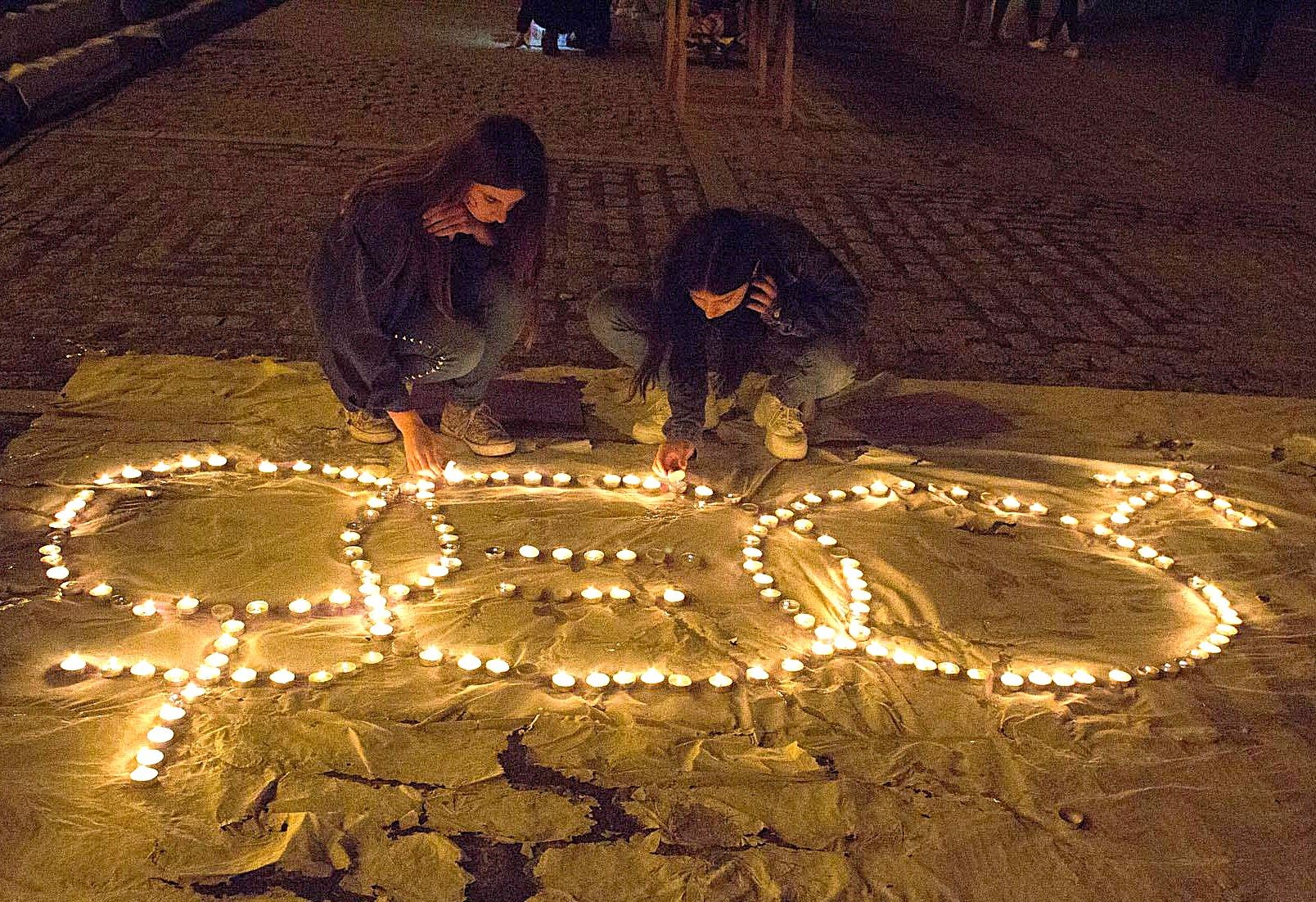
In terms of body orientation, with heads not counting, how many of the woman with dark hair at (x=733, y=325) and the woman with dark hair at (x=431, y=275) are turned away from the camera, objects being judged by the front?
0

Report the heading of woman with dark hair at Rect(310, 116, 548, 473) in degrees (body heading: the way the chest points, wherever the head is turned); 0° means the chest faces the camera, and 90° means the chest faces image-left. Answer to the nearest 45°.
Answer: approximately 315°

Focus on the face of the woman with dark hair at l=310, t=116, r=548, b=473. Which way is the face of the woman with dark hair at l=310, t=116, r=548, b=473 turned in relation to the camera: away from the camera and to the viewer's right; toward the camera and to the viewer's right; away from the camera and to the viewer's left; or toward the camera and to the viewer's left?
toward the camera and to the viewer's right

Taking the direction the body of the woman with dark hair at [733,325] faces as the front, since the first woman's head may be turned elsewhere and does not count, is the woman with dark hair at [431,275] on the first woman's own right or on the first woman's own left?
on the first woman's own right

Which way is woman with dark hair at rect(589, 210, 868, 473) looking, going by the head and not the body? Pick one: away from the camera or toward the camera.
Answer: toward the camera

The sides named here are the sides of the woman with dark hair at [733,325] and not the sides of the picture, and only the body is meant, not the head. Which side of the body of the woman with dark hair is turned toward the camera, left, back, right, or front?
front

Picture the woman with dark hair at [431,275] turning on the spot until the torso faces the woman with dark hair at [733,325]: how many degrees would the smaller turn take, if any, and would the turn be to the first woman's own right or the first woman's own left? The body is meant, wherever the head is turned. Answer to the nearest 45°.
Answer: approximately 45° to the first woman's own left

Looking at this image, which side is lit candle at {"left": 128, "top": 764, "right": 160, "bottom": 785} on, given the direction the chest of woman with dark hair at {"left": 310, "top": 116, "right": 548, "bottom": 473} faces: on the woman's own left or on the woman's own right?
on the woman's own right
